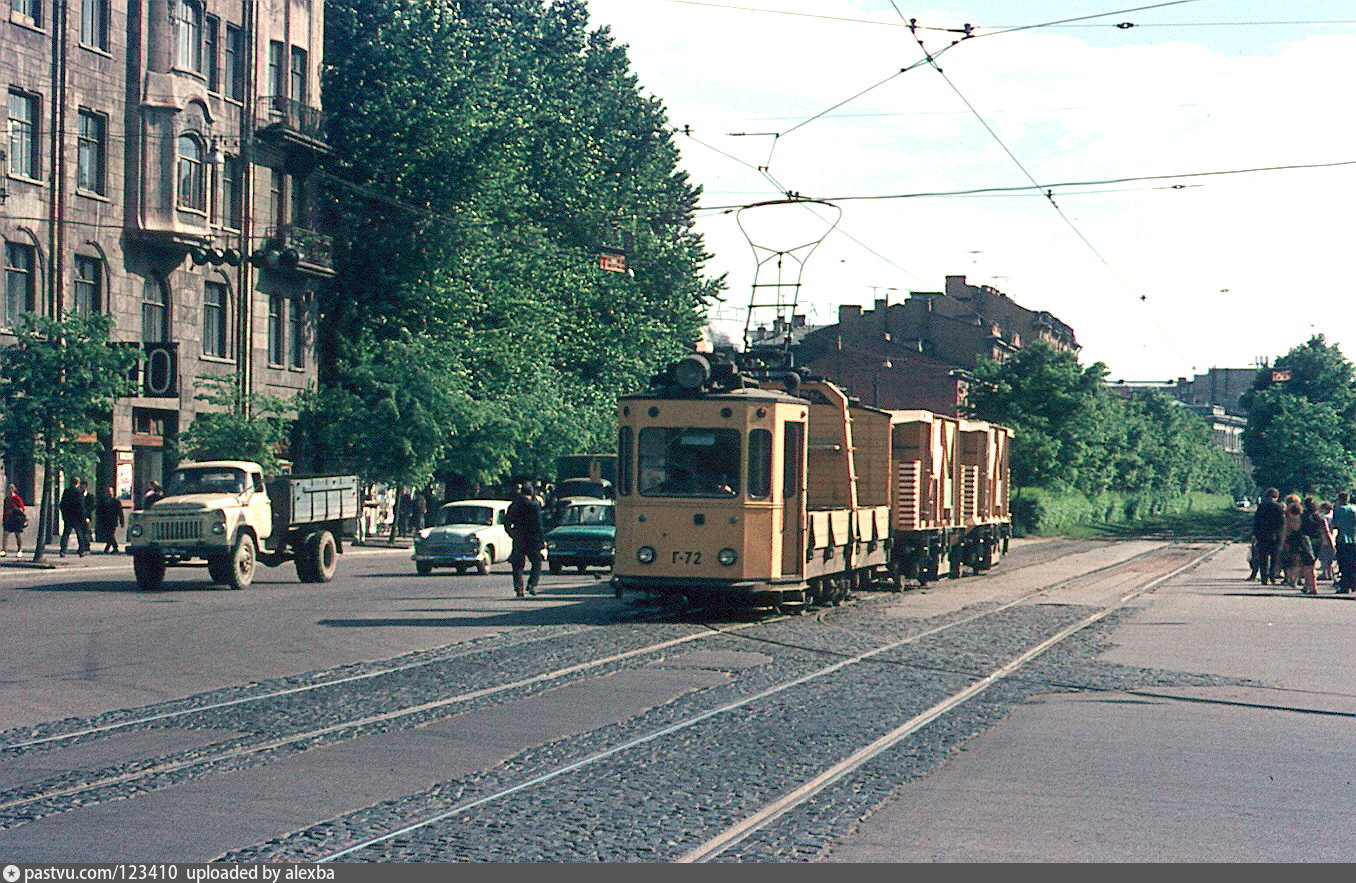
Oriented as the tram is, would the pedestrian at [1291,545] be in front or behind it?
behind

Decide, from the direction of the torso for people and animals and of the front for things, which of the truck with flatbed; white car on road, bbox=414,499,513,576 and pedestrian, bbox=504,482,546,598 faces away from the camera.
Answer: the pedestrian

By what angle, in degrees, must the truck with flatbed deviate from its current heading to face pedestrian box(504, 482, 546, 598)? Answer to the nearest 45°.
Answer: approximately 90° to its left

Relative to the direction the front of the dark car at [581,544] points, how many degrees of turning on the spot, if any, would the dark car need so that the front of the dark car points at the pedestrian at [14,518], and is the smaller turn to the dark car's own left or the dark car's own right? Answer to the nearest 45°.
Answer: approximately 45° to the dark car's own right

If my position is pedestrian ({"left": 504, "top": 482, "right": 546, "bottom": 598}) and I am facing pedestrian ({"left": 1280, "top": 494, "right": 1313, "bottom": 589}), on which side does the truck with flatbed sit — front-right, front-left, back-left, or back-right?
back-left

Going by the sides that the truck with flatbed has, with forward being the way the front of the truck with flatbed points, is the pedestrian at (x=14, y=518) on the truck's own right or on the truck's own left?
on the truck's own right

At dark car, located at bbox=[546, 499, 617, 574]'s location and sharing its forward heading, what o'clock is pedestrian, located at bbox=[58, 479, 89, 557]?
The pedestrian is roughly at 2 o'clock from the dark car.
